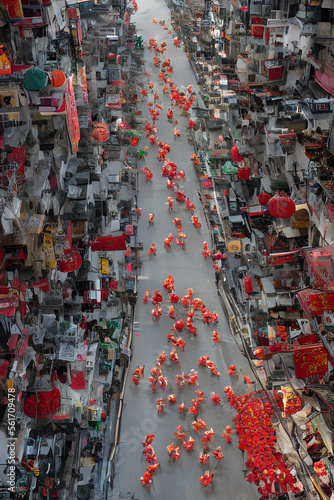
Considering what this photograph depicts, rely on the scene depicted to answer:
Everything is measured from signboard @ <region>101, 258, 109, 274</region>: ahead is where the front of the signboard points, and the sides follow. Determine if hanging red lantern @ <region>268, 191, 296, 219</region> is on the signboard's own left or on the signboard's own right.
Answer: on the signboard's own left

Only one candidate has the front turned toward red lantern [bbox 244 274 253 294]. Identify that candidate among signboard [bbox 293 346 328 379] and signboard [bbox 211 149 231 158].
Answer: signboard [bbox 211 149 231 158]

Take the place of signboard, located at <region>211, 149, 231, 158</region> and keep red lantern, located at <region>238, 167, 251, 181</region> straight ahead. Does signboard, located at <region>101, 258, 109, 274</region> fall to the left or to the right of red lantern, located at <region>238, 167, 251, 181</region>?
right
